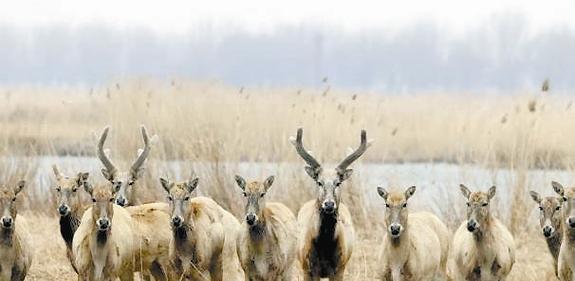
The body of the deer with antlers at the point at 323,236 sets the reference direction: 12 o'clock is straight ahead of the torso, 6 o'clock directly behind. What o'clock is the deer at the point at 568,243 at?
The deer is roughly at 9 o'clock from the deer with antlers.

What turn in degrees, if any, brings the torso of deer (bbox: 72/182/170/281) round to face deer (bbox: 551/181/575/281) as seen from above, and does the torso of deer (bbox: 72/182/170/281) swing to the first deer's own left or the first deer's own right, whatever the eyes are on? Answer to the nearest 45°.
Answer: approximately 135° to the first deer's own left

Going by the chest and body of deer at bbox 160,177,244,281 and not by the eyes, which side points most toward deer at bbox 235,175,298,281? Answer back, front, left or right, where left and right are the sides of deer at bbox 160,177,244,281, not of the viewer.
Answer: left

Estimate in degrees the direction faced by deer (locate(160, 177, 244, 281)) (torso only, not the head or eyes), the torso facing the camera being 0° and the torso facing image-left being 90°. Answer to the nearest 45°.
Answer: approximately 45°

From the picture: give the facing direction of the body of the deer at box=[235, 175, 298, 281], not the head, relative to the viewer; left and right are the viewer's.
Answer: facing the viewer and to the left of the viewer

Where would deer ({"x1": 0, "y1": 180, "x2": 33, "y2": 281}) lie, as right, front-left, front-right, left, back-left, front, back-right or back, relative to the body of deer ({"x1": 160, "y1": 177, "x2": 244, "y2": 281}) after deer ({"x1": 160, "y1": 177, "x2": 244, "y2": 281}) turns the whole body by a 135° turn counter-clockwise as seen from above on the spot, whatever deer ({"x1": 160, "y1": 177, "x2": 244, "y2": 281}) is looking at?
back

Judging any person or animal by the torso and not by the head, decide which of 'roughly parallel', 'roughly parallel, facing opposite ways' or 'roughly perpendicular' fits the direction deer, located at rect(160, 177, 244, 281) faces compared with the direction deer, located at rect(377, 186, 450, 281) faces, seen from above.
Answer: roughly parallel

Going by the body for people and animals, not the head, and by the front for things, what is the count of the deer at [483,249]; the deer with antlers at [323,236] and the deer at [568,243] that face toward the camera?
3

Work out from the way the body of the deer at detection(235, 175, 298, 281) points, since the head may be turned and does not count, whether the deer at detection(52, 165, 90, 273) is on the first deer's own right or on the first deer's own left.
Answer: on the first deer's own right

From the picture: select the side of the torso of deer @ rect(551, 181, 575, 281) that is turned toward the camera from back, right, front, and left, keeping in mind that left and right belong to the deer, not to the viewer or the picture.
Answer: front

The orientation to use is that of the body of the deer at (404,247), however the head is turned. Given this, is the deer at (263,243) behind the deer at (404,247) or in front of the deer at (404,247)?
in front

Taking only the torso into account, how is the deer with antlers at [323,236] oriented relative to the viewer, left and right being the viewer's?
facing the viewer
